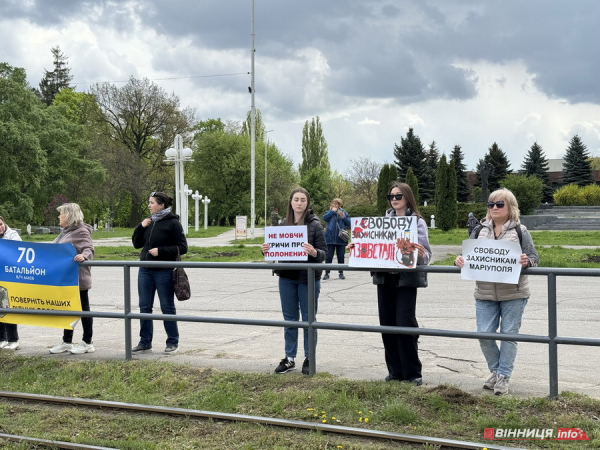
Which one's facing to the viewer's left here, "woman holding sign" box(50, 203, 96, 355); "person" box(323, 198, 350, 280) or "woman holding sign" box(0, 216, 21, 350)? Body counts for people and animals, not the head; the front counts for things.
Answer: "woman holding sign" box(50, 203, 96, 355)

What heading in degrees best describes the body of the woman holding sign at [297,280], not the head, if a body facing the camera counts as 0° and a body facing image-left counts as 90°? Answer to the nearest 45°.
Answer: approximately 45°

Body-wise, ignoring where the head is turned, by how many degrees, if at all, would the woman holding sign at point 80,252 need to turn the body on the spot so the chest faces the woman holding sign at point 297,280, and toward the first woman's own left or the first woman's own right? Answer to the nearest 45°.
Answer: approximately 135° to the first woman's own left

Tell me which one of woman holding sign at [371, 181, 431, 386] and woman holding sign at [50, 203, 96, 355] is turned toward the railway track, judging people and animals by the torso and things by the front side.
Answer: woman holding sign at [371, 181, 431, 386]

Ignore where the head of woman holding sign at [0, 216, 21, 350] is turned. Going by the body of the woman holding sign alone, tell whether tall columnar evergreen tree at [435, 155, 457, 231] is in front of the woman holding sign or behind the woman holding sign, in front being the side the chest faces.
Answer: behind

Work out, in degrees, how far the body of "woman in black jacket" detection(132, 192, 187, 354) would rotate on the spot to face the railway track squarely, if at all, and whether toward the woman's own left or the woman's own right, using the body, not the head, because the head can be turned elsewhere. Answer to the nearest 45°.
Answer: approximately 45° to the woman's own left

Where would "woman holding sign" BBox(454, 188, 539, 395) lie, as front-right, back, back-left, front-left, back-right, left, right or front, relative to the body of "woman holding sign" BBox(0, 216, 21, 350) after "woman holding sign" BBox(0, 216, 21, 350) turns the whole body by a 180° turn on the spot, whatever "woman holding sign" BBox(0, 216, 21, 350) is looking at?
back-right

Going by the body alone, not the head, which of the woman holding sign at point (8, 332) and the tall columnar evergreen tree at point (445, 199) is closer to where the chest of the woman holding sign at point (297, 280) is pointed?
the woman holding sign

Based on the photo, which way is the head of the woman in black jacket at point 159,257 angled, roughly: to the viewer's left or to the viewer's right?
to the viewer's left
